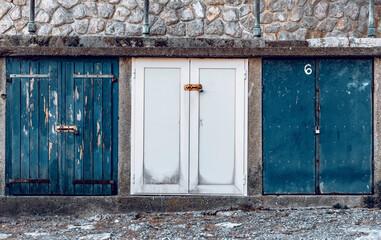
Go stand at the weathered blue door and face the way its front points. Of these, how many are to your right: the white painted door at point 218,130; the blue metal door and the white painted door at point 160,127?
0

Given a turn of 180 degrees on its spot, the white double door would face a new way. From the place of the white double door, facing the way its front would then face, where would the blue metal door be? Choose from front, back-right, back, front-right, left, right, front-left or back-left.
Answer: right

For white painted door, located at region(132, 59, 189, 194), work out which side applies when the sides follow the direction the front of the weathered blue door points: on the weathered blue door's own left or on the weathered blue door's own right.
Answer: on the weathered blue door's own left

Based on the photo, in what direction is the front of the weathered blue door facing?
toward the camera

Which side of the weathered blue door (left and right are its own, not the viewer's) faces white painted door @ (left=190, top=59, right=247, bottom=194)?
left

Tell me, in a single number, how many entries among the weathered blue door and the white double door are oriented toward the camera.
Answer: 2

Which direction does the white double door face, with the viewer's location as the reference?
facing the viewer

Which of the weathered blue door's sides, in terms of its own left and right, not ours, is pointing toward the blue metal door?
left

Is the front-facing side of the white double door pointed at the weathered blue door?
no

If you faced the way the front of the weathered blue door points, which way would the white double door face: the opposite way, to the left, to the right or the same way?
the same way
